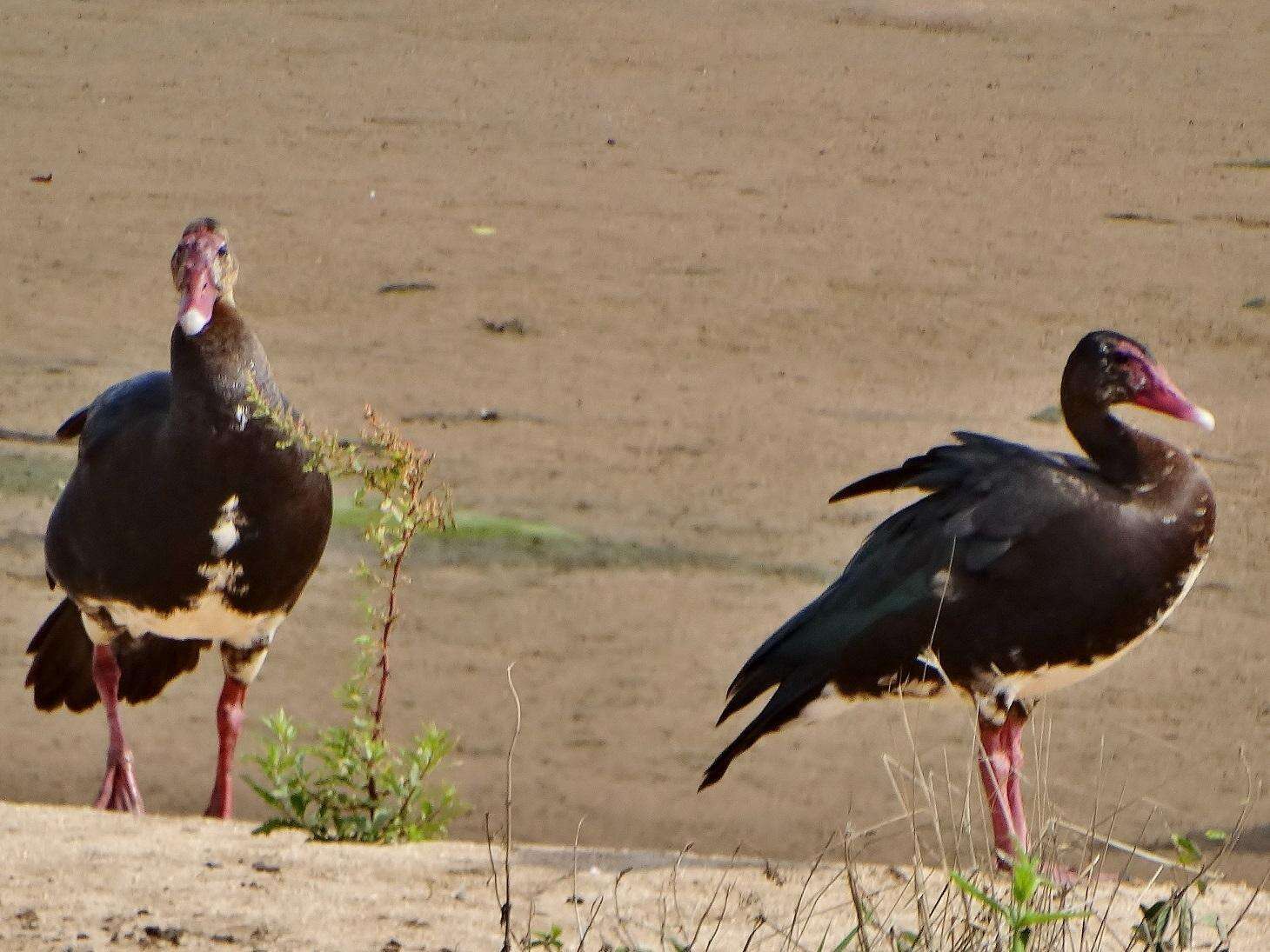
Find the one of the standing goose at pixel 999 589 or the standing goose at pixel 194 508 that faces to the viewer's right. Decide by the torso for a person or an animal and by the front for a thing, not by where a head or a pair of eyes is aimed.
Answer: the standing goose at pixel 999 589

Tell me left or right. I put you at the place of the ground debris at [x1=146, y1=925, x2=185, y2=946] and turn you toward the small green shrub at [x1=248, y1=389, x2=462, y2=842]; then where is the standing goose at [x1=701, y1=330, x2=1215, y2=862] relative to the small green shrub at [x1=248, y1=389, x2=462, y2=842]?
right

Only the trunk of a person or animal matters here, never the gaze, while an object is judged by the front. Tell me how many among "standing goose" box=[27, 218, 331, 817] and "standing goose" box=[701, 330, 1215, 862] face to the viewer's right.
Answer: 1

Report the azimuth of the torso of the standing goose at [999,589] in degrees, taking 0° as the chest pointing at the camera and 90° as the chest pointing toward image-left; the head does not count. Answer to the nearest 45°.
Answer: approximately 270°

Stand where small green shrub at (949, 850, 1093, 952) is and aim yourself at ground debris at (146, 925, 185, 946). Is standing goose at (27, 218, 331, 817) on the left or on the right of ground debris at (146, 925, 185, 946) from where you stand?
right

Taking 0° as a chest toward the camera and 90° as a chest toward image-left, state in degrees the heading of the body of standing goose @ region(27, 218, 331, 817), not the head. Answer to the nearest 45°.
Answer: approximately 0°

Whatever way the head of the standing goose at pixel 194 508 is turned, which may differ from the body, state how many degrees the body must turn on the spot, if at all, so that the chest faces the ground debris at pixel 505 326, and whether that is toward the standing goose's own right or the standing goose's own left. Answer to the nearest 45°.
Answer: approximately 180°

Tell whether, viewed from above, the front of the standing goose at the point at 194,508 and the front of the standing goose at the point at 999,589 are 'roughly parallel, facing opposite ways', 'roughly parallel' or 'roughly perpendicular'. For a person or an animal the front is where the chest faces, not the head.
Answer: roughly perpendicular

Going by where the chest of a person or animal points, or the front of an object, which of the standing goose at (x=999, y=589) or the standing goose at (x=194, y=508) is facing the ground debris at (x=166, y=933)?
the standing goose at (x=194, y=508)

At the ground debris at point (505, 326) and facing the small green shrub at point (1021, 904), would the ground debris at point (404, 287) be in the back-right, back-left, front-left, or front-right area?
back-right

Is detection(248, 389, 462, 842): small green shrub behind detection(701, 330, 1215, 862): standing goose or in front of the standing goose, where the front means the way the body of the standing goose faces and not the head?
behind

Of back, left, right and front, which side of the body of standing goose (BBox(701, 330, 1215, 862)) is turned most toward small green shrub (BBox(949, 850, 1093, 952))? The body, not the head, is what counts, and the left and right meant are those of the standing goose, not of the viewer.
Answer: right

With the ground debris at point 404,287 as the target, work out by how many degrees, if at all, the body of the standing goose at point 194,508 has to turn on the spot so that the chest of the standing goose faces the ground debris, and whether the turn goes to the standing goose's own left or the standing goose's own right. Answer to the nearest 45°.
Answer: approximately 180°

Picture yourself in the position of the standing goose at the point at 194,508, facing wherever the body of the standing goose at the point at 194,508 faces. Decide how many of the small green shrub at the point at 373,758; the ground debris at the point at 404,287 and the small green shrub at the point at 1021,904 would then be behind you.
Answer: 1
